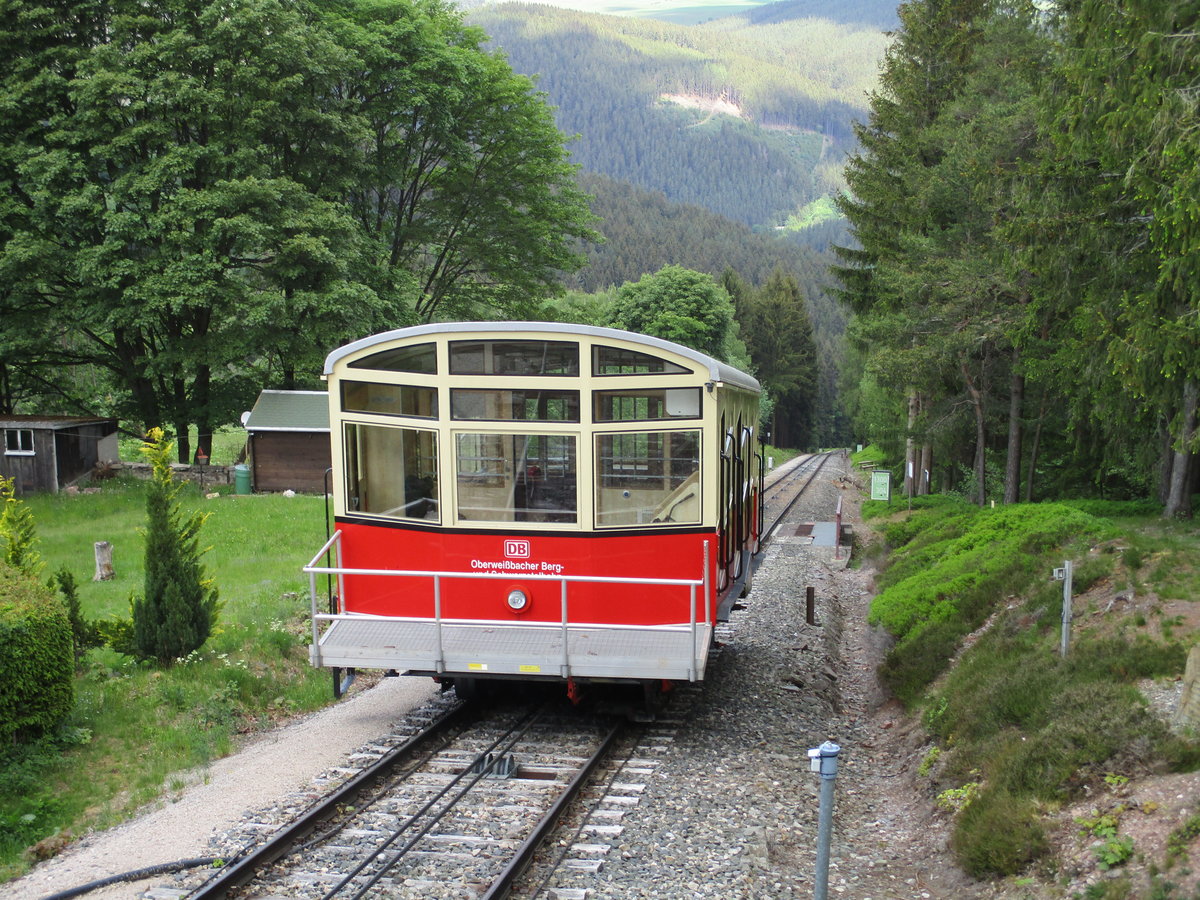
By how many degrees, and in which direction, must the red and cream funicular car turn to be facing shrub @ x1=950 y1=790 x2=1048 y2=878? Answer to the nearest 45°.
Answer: approximately 45° to its left

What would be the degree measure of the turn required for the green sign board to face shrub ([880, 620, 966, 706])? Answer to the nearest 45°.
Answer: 0° — it already faces it

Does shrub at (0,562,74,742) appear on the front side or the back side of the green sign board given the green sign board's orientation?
on the front side

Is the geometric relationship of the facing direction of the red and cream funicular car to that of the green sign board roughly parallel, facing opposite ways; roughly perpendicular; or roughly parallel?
roughly parallel

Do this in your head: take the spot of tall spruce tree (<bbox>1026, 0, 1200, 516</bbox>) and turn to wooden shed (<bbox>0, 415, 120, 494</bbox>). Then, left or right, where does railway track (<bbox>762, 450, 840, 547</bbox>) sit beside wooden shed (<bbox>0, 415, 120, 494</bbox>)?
right

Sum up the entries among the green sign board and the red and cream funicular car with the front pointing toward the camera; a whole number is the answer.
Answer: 2

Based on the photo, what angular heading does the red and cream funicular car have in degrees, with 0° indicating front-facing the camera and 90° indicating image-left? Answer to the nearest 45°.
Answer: approximately 0°

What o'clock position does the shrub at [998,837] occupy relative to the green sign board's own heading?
The shrub is roughly at 12 o'clock from the green sign board.

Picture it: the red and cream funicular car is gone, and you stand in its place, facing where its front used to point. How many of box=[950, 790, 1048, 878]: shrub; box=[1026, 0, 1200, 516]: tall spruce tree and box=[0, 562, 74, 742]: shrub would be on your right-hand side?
1

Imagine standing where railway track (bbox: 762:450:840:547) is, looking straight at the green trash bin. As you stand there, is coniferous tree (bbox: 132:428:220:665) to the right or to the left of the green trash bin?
left

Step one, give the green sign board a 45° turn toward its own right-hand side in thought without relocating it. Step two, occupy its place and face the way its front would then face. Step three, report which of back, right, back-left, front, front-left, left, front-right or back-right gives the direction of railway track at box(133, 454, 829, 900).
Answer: front-left

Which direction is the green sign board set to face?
toward the camera

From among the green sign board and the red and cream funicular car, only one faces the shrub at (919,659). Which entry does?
the green sign board

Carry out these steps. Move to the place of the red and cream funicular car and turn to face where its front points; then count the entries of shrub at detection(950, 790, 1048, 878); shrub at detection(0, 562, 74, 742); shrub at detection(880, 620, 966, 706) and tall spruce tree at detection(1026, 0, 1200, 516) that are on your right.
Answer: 1
